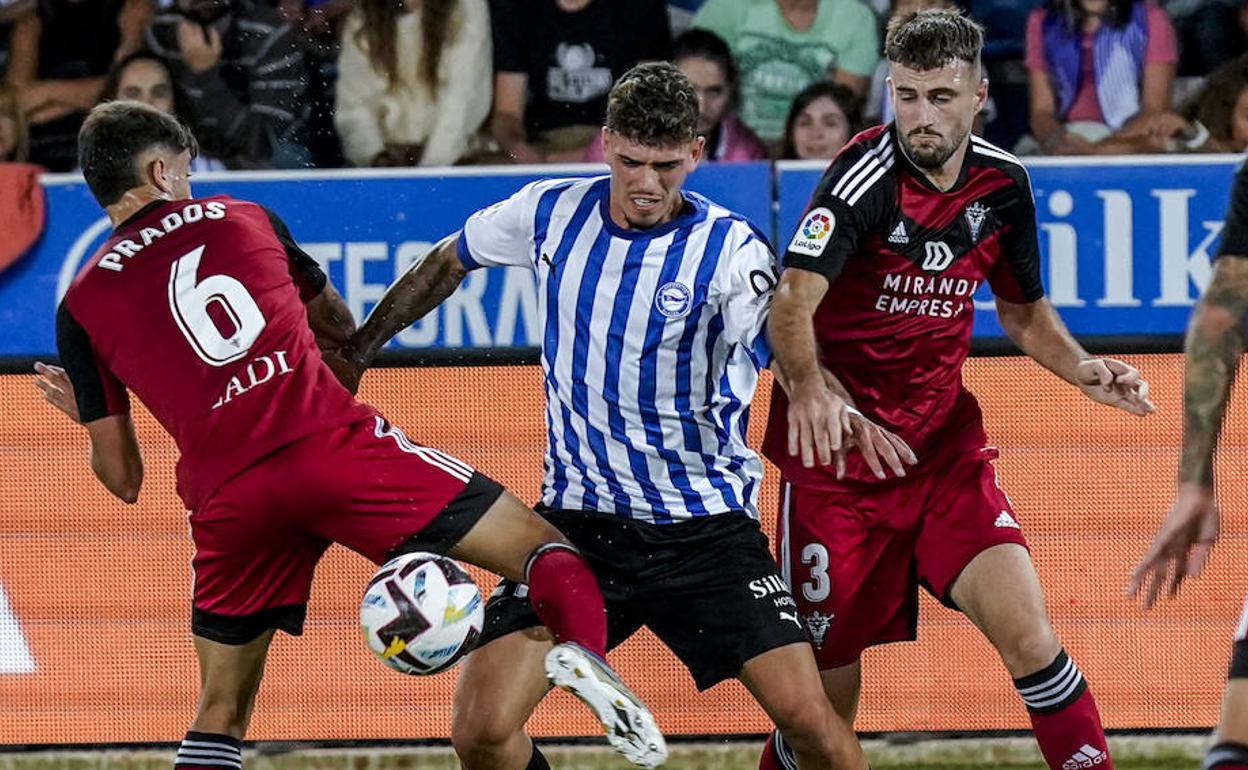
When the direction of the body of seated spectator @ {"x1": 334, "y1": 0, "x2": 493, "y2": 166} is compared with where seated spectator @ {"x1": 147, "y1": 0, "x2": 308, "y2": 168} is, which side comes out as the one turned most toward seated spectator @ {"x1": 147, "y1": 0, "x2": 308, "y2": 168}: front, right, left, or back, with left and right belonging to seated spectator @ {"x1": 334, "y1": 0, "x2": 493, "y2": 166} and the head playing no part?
right

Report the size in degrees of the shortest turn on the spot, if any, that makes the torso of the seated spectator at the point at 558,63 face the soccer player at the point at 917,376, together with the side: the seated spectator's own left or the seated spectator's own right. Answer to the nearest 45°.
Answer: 0° — they already face them

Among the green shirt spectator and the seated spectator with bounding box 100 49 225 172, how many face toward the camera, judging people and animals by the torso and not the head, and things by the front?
2

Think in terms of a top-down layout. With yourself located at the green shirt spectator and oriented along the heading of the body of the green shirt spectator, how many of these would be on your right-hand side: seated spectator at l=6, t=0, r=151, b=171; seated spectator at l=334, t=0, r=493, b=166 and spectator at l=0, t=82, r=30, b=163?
3

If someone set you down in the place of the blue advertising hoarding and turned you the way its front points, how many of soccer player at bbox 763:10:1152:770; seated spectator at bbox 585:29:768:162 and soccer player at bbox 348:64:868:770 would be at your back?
1

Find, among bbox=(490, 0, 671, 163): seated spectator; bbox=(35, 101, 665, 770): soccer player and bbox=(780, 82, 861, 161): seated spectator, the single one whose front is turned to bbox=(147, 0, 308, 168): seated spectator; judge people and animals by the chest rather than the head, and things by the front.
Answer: the soccer player

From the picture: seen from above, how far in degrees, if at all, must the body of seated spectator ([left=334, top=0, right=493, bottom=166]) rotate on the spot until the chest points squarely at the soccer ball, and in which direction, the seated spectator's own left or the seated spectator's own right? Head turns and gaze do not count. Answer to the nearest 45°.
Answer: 0° — they already face it

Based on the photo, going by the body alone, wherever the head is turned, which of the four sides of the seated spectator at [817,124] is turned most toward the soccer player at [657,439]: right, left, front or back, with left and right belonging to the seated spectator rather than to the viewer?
front

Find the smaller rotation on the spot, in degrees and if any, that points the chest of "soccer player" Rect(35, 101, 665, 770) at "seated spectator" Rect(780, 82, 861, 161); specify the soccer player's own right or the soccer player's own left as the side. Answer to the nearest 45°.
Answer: approximately 45° to the soccer player's own right

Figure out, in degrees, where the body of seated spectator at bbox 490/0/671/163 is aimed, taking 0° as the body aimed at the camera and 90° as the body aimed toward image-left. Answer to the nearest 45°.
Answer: approximately 0°

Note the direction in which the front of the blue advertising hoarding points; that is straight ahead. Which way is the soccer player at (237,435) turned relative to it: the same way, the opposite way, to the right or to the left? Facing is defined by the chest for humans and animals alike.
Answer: the opposite way

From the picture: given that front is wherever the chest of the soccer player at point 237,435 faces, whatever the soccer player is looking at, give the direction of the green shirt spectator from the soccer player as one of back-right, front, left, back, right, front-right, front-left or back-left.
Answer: front-right

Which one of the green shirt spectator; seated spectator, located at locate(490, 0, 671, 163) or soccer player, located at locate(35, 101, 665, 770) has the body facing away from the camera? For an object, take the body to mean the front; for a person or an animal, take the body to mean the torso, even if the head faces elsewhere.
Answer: the soccer player

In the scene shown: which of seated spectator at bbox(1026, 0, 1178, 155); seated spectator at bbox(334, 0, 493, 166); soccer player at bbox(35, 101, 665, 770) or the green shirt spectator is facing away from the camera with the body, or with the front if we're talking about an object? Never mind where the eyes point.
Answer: the soccer player

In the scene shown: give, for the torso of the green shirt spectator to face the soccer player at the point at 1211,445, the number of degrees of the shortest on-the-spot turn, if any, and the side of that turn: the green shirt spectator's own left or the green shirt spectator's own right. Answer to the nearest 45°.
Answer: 0° — they already face them

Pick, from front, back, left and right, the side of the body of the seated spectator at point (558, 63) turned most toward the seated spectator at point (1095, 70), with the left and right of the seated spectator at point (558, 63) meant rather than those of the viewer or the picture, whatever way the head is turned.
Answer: left
